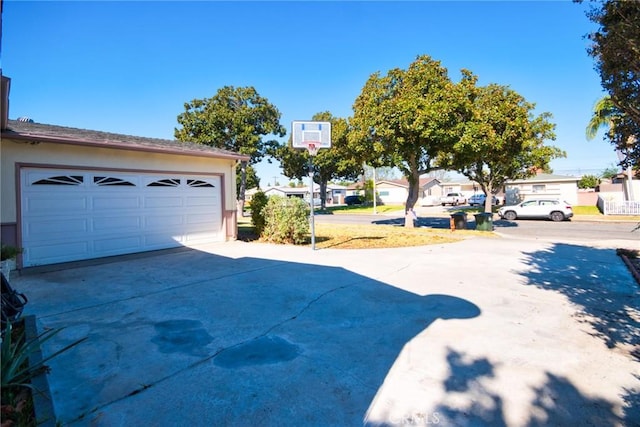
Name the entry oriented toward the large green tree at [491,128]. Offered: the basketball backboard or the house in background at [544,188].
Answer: the house in background

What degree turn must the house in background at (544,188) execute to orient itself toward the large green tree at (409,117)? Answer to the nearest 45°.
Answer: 0° — it already faces it

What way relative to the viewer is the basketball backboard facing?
toward the camera

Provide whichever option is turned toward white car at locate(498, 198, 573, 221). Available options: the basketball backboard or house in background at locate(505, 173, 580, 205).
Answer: the house in background

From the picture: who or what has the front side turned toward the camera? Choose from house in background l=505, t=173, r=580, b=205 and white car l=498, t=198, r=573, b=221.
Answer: the house in background

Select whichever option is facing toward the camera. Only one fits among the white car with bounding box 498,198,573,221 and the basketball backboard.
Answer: the basketball backboard

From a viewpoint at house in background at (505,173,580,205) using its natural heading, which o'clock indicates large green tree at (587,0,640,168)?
The large green tree is roughly at 12 o'clock from the house in background.

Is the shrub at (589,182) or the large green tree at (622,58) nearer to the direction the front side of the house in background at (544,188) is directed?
the large green tree

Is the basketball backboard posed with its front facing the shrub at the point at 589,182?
no

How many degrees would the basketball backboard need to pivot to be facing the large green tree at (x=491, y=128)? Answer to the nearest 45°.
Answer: approximately 135° to its left

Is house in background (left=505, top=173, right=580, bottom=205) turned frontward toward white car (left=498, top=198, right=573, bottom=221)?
yes

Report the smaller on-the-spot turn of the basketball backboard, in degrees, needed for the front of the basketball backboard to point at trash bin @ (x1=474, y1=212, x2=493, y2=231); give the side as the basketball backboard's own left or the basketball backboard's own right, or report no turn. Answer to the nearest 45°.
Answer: approximately 135° to the basketball backboard's own left

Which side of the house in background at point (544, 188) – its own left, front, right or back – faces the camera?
front
